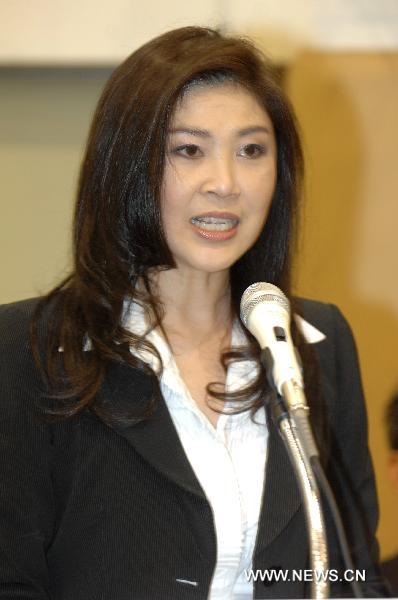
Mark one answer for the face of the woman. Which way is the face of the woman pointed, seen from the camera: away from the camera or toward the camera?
toward the camera

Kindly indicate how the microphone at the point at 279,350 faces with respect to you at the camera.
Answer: facing away from the viewer and to the left of the viewer

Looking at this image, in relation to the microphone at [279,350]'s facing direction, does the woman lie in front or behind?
in front
